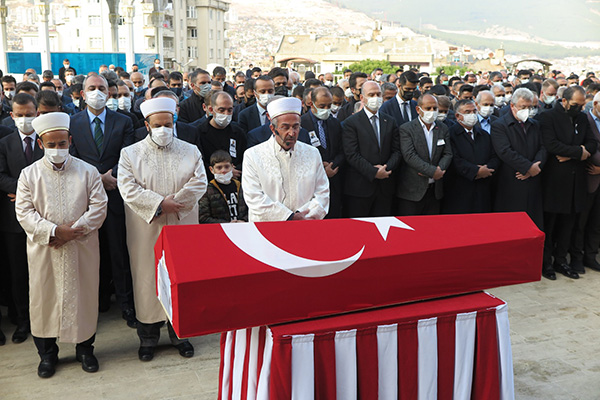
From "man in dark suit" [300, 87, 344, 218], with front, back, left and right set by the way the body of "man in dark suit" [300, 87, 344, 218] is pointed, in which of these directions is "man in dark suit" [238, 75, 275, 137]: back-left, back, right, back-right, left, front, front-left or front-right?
back-right

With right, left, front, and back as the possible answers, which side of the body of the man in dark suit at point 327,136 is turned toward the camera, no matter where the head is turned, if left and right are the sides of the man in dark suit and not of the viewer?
front

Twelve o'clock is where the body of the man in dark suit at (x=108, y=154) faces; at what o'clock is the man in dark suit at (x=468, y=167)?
the man in dark suit at (x=468, y=167) is roughly at 9 o'clock from the man in dark suit at (x=108, y=154).

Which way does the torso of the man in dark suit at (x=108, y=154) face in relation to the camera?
toward the camera

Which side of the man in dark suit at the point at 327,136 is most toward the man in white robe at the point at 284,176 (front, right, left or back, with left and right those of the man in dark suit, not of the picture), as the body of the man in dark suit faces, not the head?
front

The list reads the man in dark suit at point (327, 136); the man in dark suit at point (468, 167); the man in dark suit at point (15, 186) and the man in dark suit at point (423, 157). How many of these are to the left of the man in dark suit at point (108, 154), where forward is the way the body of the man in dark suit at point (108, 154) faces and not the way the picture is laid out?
3

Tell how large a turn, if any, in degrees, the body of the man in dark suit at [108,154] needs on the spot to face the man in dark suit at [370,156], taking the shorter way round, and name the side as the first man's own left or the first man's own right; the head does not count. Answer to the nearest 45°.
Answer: approximately 90° to the first man's own left

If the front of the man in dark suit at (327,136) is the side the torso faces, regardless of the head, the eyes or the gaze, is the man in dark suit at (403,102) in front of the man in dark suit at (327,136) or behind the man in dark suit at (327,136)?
behind

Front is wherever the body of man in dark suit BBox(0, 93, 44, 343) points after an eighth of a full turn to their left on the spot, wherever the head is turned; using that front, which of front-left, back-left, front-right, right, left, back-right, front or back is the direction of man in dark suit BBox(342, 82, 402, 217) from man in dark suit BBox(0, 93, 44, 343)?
front-left

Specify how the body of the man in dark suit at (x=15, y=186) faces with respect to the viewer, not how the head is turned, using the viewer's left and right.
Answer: facing the viewer

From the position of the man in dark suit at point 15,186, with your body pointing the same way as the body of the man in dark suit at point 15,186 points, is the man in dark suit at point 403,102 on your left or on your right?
on your left

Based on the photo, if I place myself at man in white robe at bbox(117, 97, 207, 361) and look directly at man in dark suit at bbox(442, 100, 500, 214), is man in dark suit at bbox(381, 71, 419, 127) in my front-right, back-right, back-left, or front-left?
front-left
